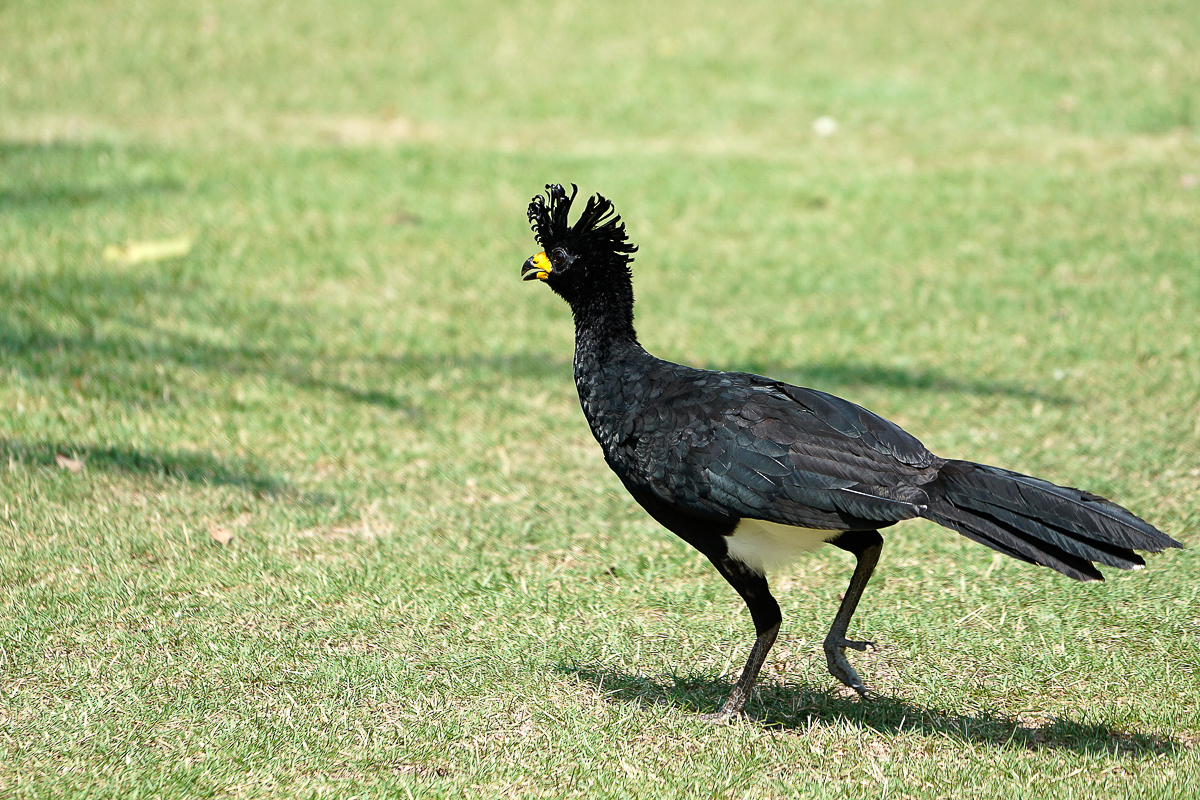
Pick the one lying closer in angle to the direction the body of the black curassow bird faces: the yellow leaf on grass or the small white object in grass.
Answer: the yellow leaf on grass

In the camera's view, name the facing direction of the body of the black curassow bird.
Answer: to the viewer's left

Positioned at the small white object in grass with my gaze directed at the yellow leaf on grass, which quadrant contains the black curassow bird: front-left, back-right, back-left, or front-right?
front-left

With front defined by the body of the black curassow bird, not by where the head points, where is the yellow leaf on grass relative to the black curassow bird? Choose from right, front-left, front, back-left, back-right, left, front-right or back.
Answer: front-right

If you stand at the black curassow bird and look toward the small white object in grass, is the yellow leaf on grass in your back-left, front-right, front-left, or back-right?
front-left

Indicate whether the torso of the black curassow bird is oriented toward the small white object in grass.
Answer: no
